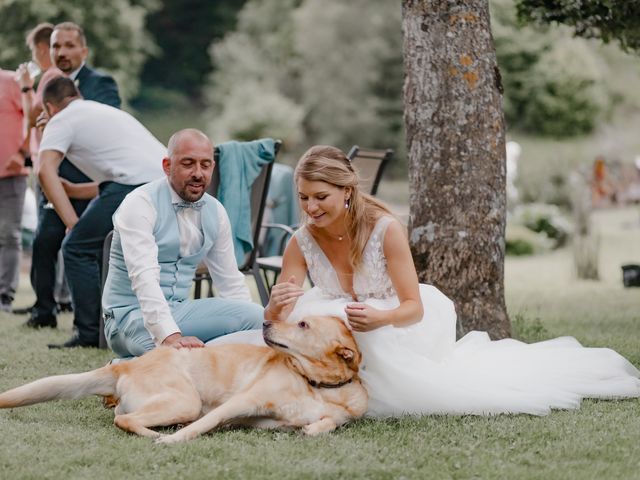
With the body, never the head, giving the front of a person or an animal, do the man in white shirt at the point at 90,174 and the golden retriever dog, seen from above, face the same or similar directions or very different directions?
very different directions

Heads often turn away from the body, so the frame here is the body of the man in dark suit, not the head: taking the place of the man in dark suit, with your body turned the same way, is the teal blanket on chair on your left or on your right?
on your left

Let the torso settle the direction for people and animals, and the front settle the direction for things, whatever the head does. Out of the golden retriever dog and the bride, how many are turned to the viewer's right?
1

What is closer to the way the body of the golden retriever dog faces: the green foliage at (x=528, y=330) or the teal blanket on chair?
the green foliage

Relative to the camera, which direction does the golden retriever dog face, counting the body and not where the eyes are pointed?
to the viewer's right

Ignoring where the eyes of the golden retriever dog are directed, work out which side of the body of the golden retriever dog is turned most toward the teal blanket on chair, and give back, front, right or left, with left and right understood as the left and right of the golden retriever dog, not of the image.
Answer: left

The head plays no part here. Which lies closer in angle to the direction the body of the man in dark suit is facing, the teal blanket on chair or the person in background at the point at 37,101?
the teal blanket on chair

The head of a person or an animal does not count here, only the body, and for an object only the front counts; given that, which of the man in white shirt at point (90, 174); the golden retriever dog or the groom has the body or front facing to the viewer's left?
the man in white shirt
